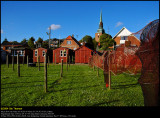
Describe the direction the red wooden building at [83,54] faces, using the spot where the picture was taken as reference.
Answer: facing the viewer
